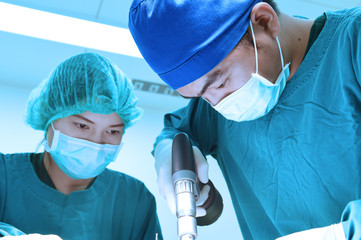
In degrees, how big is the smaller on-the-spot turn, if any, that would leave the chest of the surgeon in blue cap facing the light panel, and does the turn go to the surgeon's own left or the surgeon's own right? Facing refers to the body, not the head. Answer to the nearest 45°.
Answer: approximately 90° to the surgeon's own right

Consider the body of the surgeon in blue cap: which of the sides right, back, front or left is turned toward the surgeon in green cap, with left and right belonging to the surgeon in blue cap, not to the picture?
right

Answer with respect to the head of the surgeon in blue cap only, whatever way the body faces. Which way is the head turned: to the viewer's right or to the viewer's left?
to the viewer's left

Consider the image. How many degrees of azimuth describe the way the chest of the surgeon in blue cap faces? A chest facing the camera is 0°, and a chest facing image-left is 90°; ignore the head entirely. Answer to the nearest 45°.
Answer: approximately 45°
